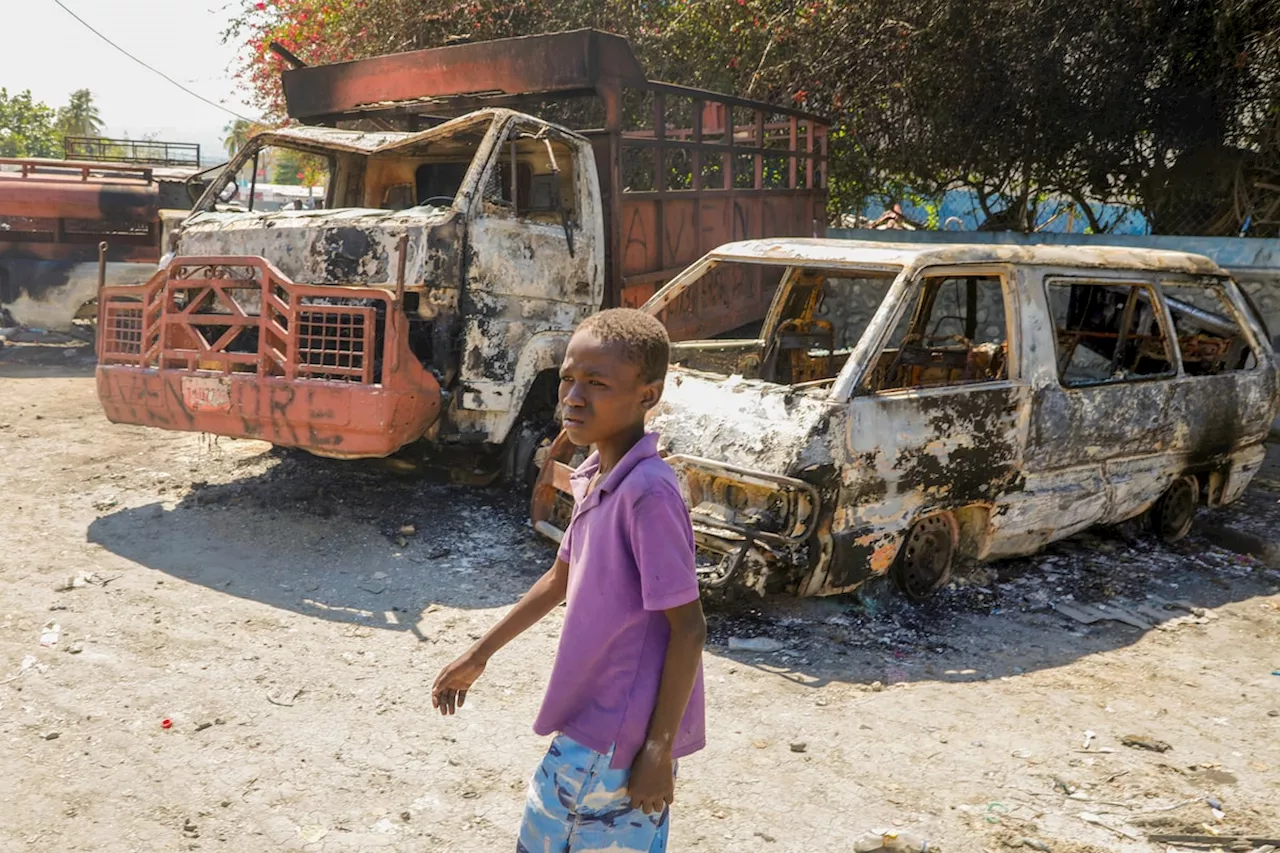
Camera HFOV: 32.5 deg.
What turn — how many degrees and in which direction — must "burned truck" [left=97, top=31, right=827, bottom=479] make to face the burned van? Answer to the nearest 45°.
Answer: approximately 90° to its left

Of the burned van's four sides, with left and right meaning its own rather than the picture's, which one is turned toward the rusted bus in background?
right

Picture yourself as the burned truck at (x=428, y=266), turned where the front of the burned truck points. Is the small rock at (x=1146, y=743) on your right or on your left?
on your left

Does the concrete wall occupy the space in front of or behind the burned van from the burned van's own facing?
behind

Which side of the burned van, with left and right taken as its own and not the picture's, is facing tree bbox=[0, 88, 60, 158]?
right

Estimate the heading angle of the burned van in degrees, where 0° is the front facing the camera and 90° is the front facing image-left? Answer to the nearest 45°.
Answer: approximately 45°

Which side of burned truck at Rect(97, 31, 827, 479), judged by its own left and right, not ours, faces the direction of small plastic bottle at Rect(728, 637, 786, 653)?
left

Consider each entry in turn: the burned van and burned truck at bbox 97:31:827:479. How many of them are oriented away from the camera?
0

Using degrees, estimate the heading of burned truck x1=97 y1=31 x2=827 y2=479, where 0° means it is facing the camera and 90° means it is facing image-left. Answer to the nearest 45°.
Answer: approximately 45°

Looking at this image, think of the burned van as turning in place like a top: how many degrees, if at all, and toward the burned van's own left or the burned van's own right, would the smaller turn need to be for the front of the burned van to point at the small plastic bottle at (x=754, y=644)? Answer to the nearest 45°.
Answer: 0° — it already faces it
